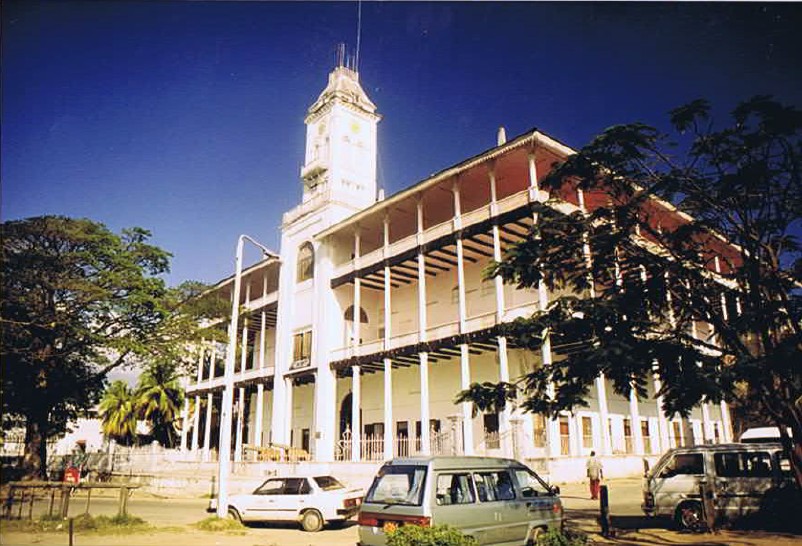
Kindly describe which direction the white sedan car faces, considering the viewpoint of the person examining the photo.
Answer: facing away from the viewer and to the left of the viewer

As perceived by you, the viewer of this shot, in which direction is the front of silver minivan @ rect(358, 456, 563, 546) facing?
facing away from the viewer and to the right of the viewer

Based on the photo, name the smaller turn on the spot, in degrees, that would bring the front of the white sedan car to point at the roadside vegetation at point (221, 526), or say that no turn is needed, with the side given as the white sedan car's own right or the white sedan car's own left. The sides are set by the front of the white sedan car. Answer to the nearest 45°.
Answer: approximately 45° to the white sedan car's own left

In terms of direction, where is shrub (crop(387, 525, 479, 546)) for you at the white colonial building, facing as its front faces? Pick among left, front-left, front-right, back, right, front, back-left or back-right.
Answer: front-left

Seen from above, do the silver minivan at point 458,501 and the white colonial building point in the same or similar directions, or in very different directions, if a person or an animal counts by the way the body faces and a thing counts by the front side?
very different directions

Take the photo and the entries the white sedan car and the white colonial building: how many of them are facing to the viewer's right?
0

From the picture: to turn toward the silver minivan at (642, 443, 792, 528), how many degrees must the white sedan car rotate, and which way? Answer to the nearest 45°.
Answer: approximately 180°

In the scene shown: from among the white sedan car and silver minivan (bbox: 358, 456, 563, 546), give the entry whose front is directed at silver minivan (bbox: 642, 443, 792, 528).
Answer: silver minivan (bbox: 358, 456, 563, 546)

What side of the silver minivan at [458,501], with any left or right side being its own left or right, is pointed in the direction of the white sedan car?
left

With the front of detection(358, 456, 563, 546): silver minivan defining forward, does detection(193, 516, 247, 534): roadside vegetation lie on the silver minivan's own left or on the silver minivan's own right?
on the silver minivan's own left

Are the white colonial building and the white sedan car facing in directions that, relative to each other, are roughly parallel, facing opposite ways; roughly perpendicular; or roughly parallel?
roughly perpendicular

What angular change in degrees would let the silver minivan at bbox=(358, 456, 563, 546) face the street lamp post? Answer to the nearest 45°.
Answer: approximately 90° to its left

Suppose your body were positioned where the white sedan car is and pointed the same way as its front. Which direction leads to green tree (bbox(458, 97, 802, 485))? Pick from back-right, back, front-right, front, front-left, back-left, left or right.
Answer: back

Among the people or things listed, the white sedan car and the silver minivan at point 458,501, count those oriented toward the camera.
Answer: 0

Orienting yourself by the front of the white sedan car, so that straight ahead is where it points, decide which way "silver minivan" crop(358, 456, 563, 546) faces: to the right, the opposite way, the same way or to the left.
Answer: to the right
